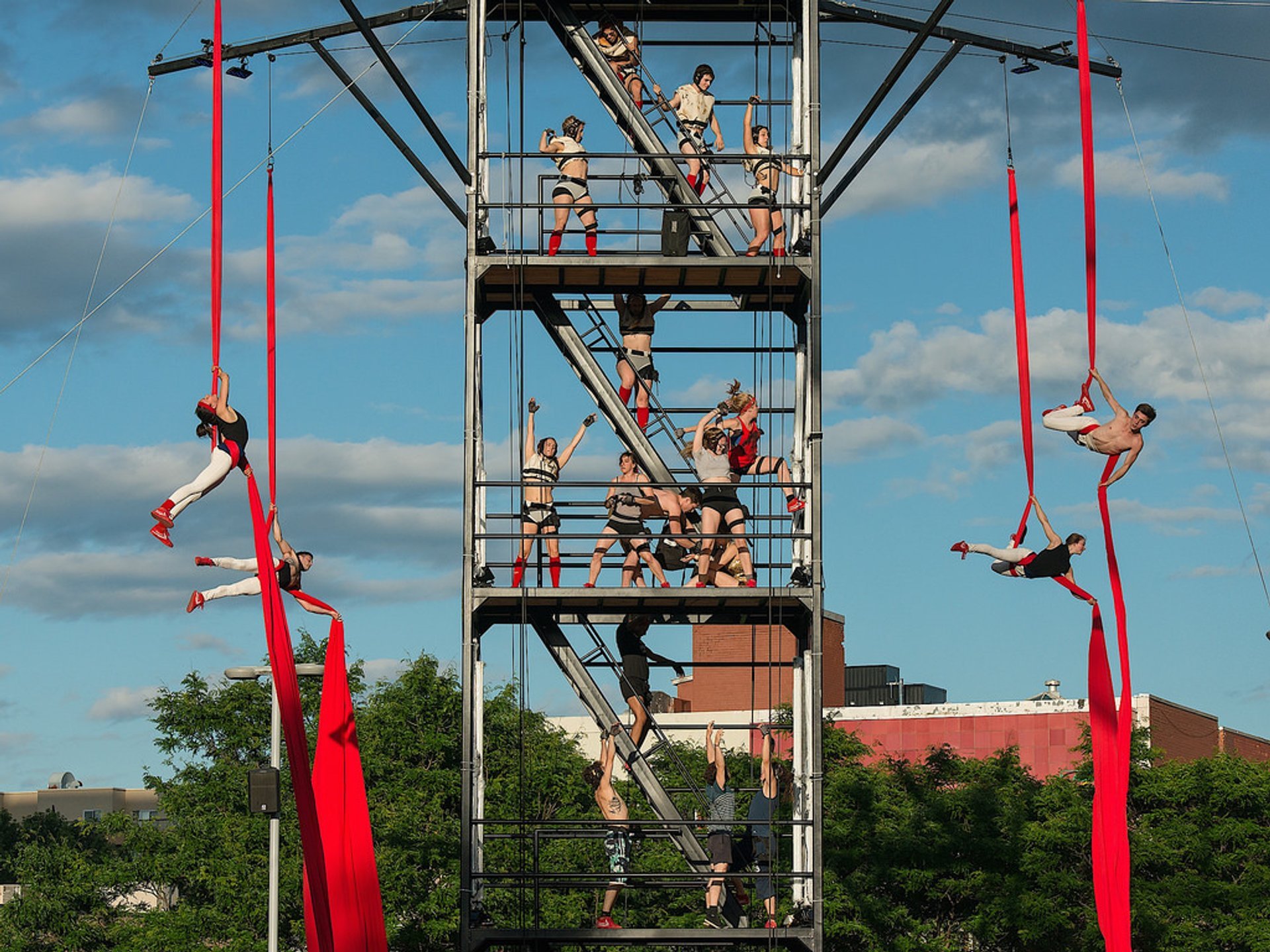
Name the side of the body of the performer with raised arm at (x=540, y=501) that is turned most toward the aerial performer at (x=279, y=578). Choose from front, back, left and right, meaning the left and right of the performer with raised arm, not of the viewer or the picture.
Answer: right

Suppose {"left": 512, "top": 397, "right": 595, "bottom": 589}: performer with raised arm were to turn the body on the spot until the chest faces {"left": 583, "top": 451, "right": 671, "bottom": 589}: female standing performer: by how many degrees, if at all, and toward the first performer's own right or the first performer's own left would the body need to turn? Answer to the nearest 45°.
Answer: approximately 90° to the first performer's own left
